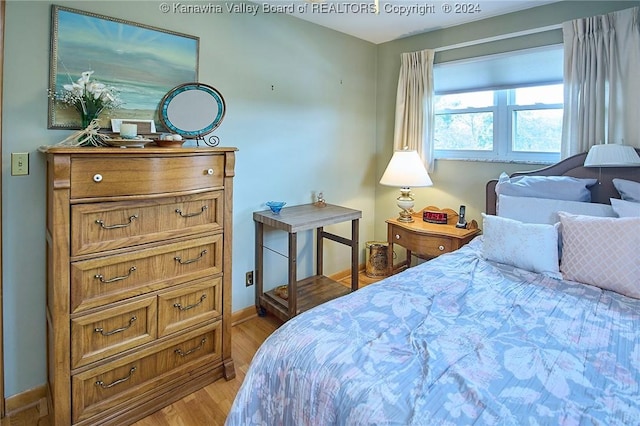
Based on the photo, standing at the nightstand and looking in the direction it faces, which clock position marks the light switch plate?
The light switch plate is roughly at 12 o'clock from the nightstand.

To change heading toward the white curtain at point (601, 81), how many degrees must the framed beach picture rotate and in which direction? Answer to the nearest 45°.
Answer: approximately 45° to its left

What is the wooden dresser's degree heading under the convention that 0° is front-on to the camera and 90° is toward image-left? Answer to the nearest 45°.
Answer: approximately 315°

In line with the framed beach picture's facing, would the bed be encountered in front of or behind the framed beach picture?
in front

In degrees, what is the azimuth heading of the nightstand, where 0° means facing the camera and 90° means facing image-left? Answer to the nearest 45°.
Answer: approximately 45°

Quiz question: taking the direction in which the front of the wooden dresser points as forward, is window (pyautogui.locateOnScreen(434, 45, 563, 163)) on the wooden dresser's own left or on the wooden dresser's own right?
on the wooden dresser's own left

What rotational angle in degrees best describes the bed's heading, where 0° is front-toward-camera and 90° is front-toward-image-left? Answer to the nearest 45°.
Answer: approximately 45°

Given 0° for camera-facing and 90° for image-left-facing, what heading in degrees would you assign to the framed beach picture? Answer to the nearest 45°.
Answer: approximately 315°

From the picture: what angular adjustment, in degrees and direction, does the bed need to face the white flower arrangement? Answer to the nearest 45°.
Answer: approximately 45° to its right

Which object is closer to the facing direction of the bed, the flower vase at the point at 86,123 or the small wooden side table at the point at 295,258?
the flower vase

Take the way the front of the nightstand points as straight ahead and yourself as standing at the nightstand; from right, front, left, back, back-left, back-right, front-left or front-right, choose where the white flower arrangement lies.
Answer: front

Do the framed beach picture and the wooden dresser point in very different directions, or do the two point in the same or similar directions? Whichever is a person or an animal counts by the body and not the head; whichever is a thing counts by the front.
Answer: same or similar directions
